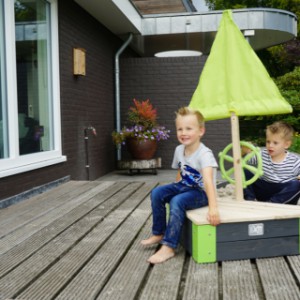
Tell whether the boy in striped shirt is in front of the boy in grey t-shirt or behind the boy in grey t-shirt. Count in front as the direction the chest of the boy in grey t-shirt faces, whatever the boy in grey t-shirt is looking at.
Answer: behind

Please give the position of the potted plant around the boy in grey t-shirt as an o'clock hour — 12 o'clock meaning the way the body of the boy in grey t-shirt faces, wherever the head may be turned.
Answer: The potted plant is roughly at 4 o'clock from the boy in grey t-shirt.

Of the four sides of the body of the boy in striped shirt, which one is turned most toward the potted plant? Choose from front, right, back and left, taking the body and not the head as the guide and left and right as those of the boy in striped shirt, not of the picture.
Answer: right

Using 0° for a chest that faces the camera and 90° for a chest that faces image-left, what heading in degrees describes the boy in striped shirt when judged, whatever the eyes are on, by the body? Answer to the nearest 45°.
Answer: approximately 45°

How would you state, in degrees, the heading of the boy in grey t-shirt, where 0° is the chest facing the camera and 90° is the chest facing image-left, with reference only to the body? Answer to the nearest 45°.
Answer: approximately 45°

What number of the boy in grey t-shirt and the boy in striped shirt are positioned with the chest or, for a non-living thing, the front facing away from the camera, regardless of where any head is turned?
0
